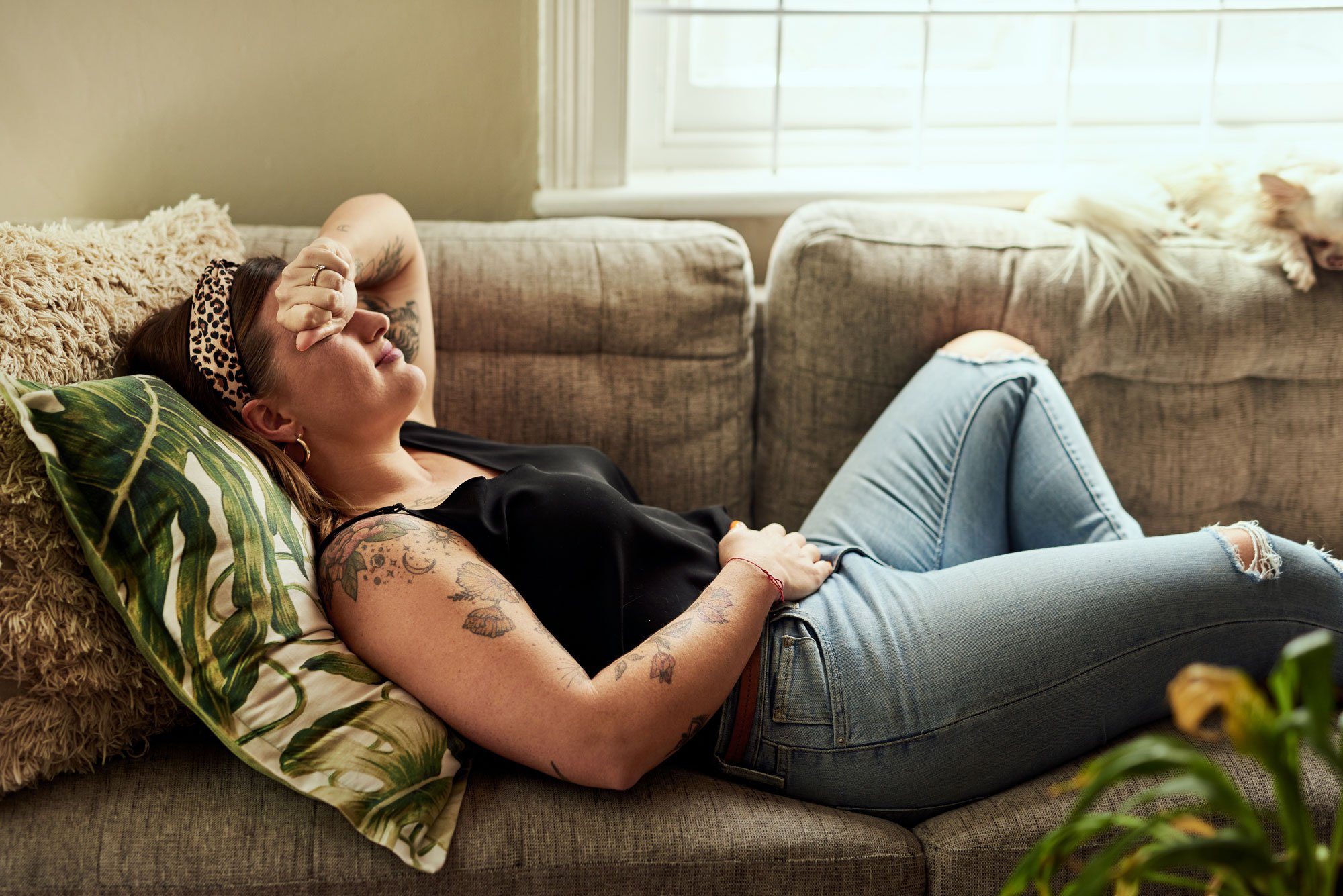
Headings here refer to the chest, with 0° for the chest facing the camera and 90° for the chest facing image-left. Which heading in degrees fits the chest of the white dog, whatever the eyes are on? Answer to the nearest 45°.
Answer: approximately 270°

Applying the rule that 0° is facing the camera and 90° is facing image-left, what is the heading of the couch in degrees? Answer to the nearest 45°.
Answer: approximately 0°

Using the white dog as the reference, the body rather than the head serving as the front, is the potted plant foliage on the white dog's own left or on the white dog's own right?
on the white dog's own right

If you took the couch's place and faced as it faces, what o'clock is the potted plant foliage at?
The potted plant foliage is roughly at 12 o'clock from the couch.

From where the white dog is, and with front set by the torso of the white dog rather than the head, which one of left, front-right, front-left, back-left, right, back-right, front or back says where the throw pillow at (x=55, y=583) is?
back-right
